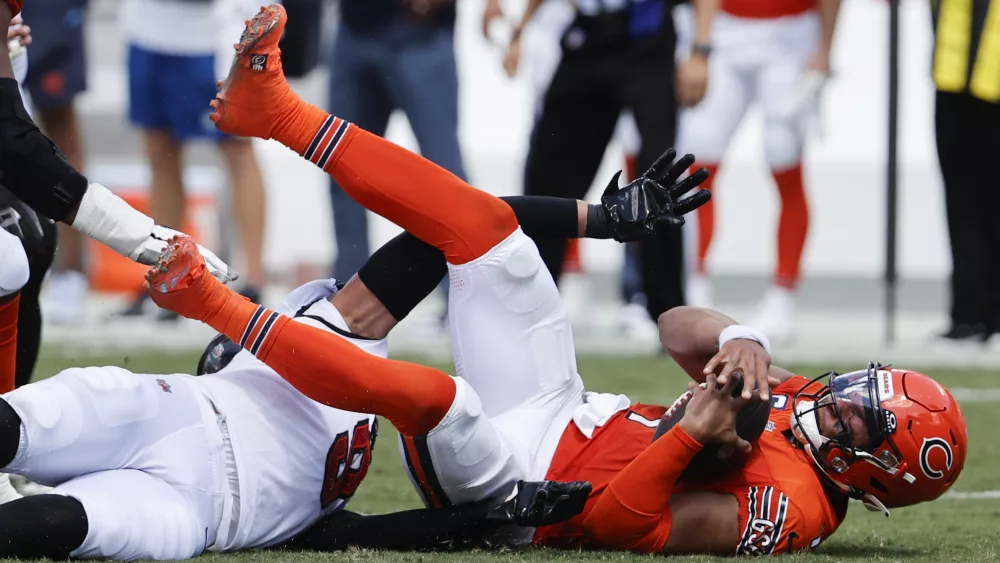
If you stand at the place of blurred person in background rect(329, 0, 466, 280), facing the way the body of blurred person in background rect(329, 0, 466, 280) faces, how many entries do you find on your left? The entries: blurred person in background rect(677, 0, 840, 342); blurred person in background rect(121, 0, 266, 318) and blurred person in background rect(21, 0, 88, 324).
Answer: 1

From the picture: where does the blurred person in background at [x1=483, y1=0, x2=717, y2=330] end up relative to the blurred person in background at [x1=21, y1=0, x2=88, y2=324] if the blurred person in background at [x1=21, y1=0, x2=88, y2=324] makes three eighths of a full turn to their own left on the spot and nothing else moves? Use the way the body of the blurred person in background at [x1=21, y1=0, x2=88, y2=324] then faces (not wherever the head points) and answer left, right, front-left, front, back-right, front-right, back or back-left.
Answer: right

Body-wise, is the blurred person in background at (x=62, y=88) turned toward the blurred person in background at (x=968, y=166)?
no

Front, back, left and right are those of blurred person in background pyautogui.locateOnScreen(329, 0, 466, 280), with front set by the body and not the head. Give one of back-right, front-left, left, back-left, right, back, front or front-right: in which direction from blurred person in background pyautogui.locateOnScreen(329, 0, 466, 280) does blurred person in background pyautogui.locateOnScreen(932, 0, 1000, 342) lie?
left

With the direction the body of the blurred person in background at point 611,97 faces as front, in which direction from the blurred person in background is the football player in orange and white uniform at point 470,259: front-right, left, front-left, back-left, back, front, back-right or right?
front

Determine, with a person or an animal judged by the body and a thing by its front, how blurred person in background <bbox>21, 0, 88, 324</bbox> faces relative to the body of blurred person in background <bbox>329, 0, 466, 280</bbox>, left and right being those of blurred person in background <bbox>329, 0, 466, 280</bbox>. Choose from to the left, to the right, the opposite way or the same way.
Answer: the same way

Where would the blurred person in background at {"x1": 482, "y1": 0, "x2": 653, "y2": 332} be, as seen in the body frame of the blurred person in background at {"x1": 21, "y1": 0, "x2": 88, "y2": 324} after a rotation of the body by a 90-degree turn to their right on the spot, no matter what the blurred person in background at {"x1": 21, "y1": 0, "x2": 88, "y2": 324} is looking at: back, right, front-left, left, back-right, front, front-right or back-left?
back

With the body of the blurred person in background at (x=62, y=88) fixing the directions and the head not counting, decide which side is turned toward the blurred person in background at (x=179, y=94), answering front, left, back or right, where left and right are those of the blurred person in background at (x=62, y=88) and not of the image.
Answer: left

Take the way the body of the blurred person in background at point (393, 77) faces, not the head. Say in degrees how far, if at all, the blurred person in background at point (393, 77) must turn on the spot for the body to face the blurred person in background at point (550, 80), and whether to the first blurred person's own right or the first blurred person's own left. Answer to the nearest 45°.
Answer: approximately 135° to the first blurred person's own left

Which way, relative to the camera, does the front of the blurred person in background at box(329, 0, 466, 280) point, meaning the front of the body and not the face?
toward the camera

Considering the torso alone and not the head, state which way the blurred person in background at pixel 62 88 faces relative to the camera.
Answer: toward the camera

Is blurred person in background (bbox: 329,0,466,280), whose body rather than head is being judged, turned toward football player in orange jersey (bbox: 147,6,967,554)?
yes

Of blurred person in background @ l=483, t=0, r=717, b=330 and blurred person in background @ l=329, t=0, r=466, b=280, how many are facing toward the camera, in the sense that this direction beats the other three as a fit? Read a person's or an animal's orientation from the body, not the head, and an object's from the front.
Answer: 2
